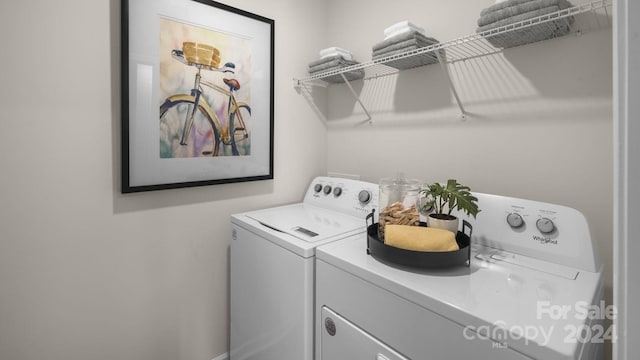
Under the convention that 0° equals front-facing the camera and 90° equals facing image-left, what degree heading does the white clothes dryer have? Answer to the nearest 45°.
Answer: approximately 45°

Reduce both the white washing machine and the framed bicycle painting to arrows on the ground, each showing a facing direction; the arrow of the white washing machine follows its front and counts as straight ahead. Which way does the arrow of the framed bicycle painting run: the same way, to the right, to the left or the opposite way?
to the left

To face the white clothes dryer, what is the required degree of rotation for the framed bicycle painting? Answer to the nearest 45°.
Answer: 0° — it already faces it

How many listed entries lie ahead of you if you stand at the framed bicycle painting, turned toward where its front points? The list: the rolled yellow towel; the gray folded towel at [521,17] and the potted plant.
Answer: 3

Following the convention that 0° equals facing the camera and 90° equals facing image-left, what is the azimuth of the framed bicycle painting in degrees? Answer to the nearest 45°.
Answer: approximately 315°
